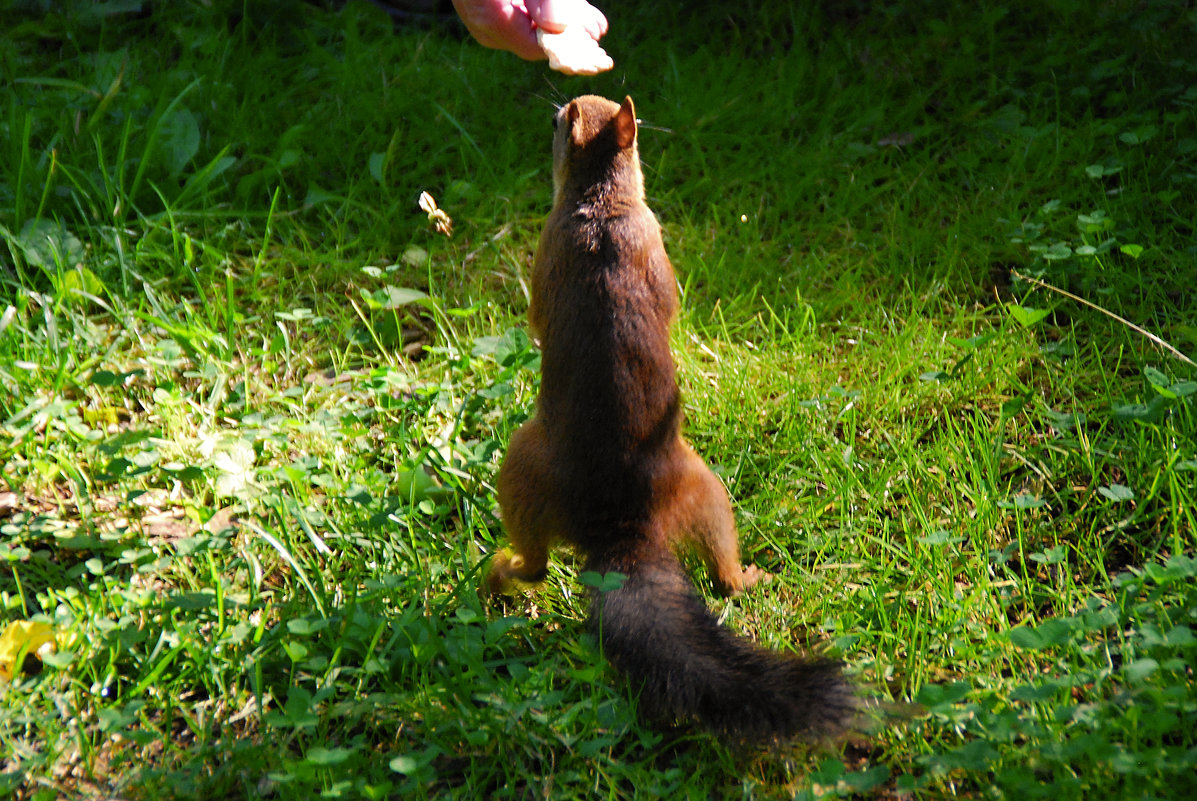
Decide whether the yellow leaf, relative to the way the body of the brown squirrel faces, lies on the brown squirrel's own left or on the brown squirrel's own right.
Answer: on the brown squirrel's own left

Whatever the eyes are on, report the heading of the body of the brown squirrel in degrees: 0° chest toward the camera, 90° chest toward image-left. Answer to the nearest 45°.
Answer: approximately 180°
